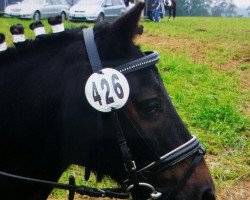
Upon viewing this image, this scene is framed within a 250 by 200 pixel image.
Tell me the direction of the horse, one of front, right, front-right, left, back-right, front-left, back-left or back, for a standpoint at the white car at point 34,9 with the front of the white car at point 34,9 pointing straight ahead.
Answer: front-left

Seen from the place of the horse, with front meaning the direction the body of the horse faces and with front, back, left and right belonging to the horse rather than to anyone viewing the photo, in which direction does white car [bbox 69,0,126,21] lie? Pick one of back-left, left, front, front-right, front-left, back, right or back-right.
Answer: left

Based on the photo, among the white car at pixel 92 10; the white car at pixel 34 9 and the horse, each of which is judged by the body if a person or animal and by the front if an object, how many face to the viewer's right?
1

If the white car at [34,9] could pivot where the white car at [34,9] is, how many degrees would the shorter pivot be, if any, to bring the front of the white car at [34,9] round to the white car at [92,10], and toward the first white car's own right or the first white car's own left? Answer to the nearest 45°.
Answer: approximately 135° to the first white car's own left

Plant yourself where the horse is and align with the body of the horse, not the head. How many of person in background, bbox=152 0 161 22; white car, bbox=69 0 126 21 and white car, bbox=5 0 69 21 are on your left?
3

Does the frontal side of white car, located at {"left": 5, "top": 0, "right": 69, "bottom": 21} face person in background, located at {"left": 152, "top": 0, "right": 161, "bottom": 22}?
no

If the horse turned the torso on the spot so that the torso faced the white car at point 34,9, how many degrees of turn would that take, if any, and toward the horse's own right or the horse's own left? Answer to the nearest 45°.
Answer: approximately 90° to the horse's own left

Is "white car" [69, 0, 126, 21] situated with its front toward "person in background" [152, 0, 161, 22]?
no

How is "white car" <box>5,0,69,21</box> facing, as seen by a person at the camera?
facing the viewer and to the left of the viewer

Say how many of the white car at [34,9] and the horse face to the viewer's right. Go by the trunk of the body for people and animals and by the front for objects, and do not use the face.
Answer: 1

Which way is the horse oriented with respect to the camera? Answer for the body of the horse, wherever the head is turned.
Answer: to the viewer's right

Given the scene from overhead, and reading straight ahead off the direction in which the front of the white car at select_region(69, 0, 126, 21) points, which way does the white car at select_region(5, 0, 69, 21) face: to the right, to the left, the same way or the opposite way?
the same way

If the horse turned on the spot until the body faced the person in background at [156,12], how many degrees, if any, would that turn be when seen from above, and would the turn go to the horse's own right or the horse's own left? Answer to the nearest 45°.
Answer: approximately 90° to the horse's own left
